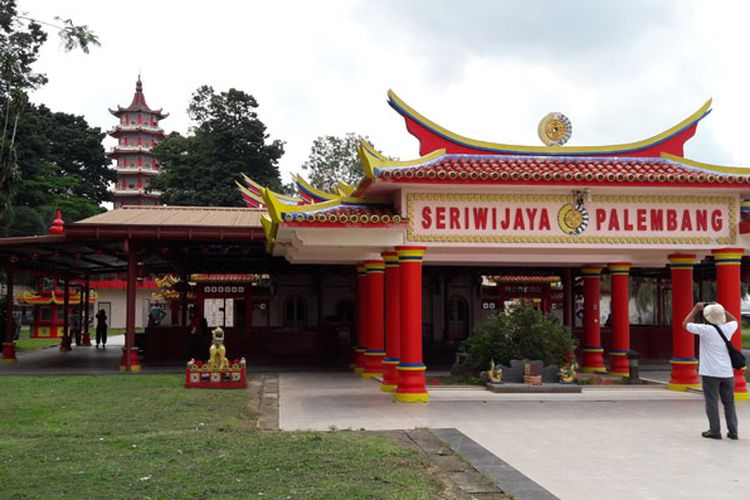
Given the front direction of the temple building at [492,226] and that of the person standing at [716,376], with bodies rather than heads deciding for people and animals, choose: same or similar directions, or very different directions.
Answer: very different directions

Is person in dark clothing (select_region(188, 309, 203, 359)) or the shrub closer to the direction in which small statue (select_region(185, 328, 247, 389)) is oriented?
the shrub

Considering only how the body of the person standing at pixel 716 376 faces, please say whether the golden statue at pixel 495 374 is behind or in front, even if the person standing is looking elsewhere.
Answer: in front

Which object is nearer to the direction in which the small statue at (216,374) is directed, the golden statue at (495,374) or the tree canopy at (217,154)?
the golden statue
